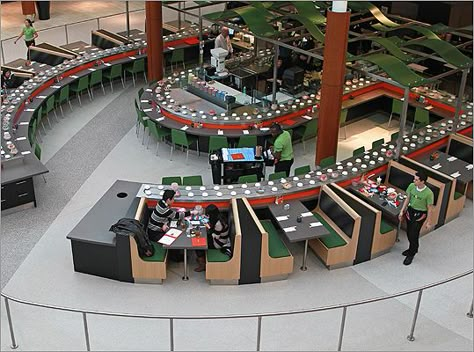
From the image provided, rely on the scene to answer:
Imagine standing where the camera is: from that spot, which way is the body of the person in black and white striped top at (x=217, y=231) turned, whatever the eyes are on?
to the viewer's left

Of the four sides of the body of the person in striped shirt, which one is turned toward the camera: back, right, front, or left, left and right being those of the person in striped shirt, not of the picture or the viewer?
right

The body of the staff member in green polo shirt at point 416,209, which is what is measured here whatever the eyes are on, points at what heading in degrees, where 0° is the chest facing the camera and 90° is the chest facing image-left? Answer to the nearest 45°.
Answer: approximately 45°

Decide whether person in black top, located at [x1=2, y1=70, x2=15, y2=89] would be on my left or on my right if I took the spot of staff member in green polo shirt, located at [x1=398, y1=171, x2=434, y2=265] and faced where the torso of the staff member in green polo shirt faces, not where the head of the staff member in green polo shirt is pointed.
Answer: on my right

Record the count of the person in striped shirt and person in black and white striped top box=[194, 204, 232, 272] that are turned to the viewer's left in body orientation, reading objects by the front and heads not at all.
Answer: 1

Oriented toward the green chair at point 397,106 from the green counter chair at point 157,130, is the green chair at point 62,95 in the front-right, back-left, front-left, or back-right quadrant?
back-left

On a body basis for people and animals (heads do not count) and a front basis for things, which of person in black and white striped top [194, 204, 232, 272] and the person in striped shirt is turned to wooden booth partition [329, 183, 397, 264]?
the person in striped shirt

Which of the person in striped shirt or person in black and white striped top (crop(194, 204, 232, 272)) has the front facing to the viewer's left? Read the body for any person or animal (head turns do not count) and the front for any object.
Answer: the person in black and white striped top

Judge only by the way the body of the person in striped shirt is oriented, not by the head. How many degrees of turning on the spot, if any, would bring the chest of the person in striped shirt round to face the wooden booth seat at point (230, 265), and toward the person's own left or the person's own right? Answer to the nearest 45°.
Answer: approximately 45° to the person's own right

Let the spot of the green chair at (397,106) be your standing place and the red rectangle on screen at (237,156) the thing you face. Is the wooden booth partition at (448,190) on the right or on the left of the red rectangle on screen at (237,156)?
left

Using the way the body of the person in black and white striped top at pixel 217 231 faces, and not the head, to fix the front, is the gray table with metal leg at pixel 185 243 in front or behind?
in front

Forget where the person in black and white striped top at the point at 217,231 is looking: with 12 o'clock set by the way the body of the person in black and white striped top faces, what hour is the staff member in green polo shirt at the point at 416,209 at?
The staff member in green polo shirt is roughly at 6 o'clock from the person in black and white striped top.
